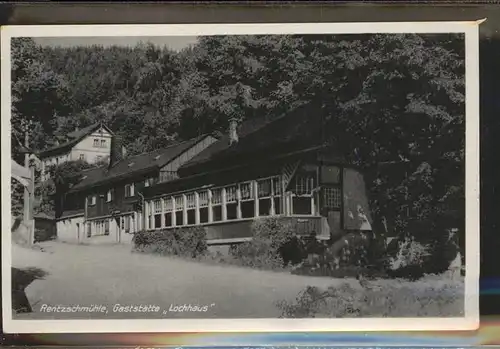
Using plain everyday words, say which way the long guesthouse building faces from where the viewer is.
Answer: facing the viewer and to the left of the viewer
